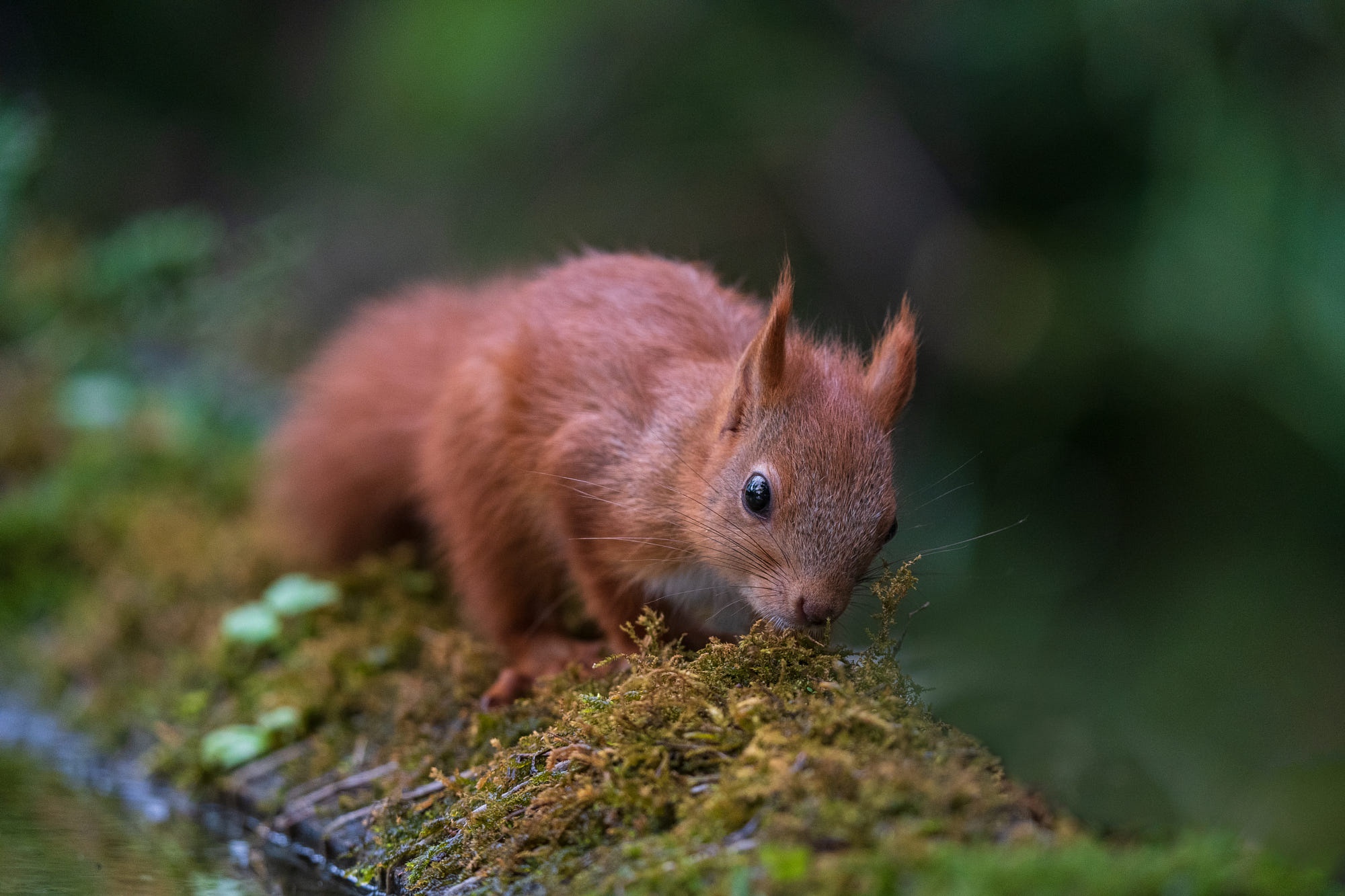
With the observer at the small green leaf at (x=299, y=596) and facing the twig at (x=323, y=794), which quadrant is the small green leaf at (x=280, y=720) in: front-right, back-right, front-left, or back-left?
front-right

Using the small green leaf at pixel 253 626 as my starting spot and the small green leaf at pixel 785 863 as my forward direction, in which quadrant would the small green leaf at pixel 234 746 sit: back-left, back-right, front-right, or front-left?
front-right

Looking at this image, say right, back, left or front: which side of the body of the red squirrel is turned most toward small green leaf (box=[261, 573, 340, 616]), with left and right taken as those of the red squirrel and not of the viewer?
back

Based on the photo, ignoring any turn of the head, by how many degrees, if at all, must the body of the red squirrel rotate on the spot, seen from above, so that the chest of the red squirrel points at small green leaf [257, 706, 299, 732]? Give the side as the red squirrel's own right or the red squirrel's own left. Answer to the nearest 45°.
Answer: approximately 135° to the red squirrel's own right

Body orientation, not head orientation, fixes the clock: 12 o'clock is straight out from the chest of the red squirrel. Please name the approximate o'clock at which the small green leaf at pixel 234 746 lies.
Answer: The small green leaf is roughly at 5 o'clock from the red squirrel.

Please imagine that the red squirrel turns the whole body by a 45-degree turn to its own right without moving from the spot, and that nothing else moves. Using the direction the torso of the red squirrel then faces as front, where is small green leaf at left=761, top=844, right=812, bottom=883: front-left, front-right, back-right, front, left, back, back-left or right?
front

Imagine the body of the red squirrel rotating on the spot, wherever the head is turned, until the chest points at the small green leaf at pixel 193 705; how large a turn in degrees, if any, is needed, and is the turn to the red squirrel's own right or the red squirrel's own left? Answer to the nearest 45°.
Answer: approximately 180°

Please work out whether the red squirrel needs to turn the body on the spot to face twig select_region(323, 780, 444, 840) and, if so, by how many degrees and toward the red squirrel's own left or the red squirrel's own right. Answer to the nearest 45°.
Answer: approximately 135° to the red squirrel's own right

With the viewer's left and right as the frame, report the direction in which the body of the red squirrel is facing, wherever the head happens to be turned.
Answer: facing the viewer and to the right of the viewer
